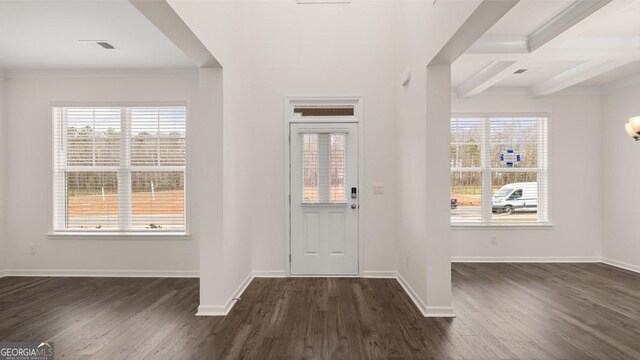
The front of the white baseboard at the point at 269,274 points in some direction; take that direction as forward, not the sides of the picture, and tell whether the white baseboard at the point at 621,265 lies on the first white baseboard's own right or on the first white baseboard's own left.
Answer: on the first white baseboard's own left

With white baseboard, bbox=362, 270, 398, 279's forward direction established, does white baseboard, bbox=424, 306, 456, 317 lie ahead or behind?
ahead

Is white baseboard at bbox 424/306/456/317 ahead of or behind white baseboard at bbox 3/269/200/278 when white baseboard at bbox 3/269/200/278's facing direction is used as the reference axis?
ahead

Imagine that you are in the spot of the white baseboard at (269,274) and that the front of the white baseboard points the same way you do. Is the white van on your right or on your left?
on your left

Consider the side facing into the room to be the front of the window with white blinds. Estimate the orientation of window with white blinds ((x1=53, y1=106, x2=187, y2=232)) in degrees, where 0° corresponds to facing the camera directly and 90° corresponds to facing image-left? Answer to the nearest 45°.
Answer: approximately 0°

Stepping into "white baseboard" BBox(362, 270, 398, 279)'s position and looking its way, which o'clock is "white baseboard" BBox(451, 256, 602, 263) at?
"white baseboard" BBox(451, 256, 602, 263) is roughly at 8 o'clock from "white baseboard" BBox(362, 270, 398, 279).

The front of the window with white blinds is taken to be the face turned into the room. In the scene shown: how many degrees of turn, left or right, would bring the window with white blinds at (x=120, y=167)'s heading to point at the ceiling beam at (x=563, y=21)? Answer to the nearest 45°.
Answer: approximately 45° to its left

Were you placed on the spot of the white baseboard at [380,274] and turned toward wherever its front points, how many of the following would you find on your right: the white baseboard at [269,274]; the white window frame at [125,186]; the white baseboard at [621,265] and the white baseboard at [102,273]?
3

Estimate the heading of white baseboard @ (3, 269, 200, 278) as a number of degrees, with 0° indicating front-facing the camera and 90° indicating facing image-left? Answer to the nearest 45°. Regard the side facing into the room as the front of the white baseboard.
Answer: approximately 0°

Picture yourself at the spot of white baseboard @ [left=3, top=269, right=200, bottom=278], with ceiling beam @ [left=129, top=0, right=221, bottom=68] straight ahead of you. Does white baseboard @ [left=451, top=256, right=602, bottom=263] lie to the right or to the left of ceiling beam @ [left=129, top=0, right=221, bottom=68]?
left

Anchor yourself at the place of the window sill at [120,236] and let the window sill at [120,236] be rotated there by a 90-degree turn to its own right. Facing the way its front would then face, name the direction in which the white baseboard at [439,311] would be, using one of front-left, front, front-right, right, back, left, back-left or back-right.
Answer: back-left
